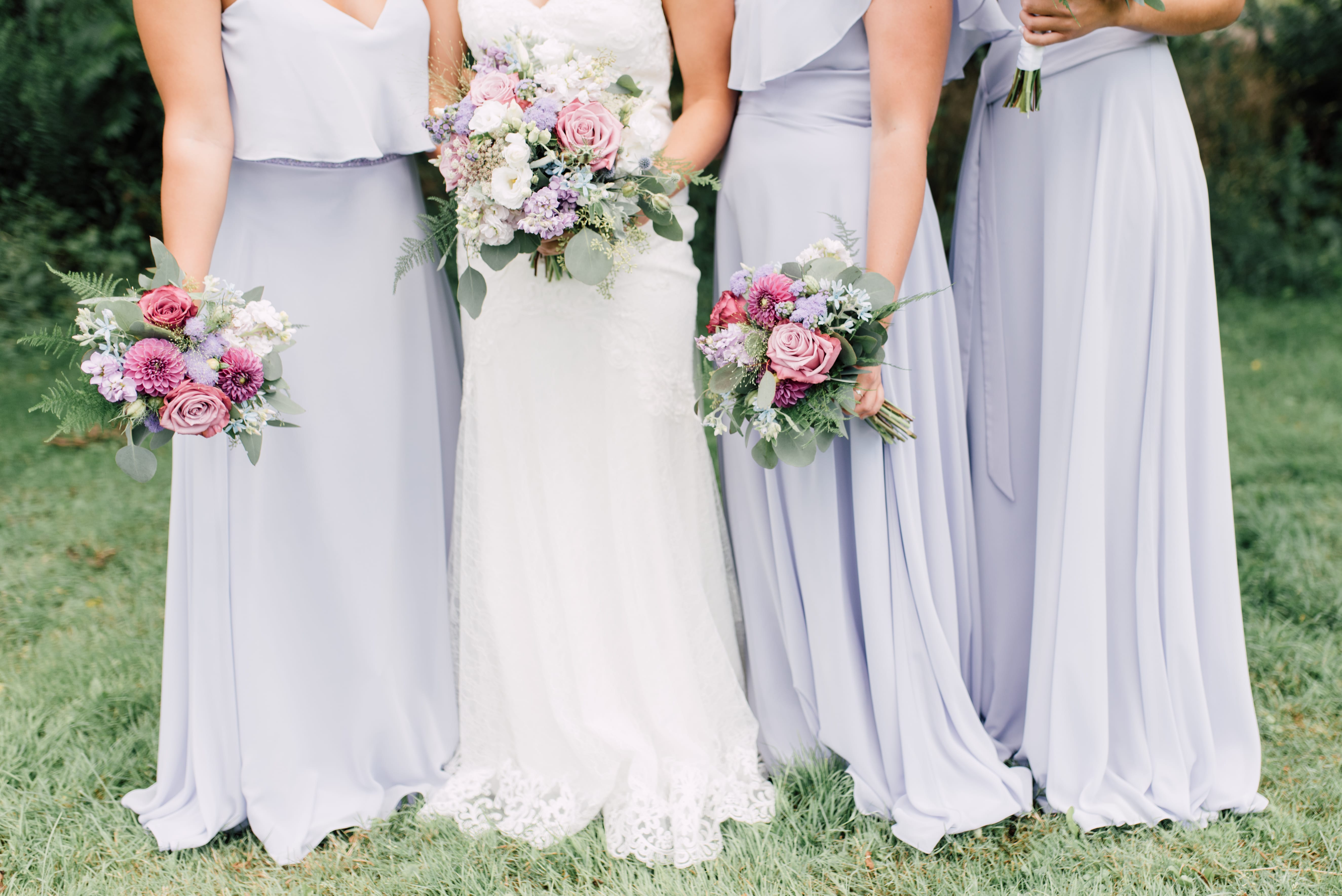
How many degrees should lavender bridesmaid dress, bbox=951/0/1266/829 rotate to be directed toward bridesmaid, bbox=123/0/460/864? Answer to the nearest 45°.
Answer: approximately 45° to its right

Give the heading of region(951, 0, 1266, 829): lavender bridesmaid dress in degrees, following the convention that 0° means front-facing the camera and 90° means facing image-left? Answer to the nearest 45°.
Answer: approximately 45°

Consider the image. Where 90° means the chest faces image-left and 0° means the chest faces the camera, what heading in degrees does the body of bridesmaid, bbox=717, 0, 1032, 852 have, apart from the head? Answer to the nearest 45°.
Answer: approximately 45°

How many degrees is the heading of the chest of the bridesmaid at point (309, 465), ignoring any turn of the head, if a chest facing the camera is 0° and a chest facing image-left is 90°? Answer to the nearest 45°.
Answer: approximately 315°
